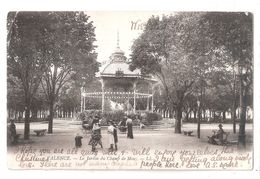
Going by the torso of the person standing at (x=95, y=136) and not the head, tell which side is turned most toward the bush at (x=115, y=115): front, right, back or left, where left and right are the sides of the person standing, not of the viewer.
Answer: back

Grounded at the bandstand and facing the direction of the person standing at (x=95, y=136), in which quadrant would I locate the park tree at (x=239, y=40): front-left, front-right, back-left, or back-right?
front-left

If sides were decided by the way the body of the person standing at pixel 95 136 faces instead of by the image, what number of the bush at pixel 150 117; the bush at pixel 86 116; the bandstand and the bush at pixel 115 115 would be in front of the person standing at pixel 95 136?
0

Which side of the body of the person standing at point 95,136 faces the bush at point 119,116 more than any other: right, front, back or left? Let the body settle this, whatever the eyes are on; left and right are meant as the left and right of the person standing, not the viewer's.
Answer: back

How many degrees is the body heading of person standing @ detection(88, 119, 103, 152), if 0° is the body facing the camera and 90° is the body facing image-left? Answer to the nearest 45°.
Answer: approximately 0°

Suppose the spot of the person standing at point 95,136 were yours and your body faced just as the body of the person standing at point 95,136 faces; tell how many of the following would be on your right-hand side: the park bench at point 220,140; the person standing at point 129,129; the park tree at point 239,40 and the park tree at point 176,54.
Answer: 0
